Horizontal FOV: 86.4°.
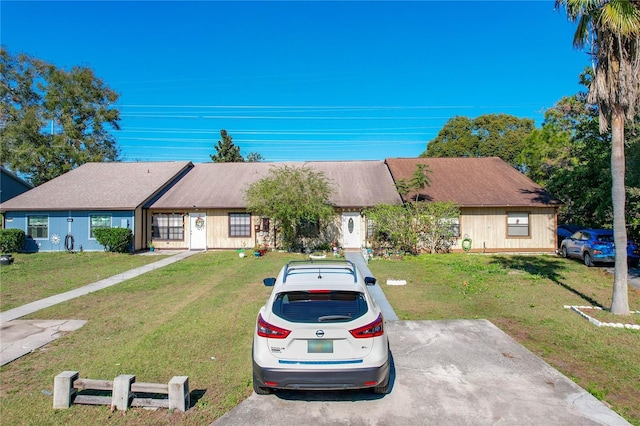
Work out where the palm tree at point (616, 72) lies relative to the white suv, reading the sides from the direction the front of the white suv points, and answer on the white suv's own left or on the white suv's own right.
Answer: on the white suv's own right

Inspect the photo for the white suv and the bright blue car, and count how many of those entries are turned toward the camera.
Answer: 0

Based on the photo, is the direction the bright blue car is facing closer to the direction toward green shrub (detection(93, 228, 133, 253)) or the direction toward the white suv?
the green shrub

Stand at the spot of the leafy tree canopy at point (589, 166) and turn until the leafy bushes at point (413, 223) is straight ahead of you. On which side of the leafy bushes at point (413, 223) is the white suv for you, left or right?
left

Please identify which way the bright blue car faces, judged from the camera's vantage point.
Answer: facing away from the viewer and to the left of the viewer

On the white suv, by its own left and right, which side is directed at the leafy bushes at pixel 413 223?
front

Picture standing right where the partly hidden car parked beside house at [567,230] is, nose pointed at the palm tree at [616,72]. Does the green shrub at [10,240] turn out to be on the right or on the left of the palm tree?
right

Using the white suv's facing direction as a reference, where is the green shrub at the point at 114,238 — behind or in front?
in front

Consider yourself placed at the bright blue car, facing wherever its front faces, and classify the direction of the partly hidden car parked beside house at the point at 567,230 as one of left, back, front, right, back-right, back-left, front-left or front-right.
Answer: front-right

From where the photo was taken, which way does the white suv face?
away from the camera

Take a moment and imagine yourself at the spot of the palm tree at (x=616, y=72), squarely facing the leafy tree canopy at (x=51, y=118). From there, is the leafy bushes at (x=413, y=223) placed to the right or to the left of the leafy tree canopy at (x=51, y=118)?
right
